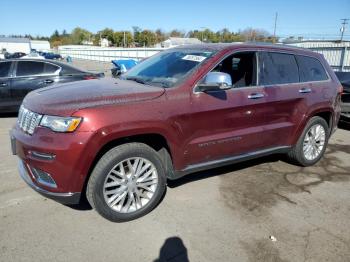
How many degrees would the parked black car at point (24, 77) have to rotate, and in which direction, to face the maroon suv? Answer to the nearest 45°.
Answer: approximately 90° to its left

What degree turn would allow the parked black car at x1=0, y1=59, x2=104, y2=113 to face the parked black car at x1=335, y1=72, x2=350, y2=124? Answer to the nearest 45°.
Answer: approximately 135° to its left

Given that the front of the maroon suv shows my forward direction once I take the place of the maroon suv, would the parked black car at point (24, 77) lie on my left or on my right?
on my right

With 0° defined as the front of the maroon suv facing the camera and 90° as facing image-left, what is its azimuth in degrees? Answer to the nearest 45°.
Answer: approximately 45°

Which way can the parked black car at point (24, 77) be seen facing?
to the viewer's left

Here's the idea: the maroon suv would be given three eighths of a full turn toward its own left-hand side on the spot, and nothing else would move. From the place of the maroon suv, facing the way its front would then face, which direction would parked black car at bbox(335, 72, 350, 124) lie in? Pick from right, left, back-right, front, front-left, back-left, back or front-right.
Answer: front-left
